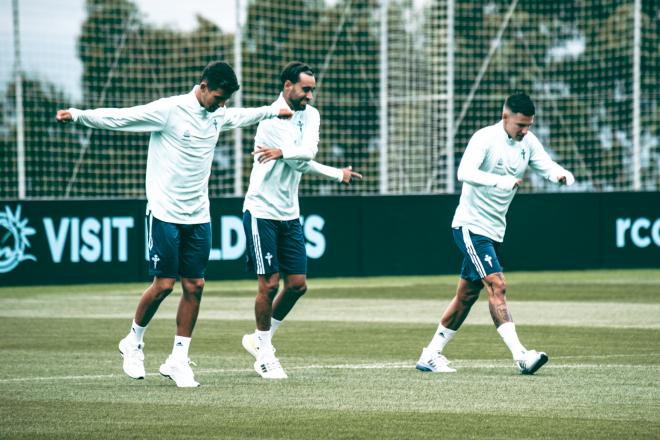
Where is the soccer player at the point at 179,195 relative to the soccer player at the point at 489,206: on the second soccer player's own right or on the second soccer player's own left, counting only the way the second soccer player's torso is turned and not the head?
on the second soccer player's own right

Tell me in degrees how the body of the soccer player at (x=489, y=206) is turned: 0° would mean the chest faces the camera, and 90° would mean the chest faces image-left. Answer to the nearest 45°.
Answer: approximately 315°

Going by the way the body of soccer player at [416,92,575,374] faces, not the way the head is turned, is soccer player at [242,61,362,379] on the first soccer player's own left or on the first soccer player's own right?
on the first soccer player's own right

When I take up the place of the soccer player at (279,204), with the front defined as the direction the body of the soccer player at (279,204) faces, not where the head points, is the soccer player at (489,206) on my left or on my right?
on my left
